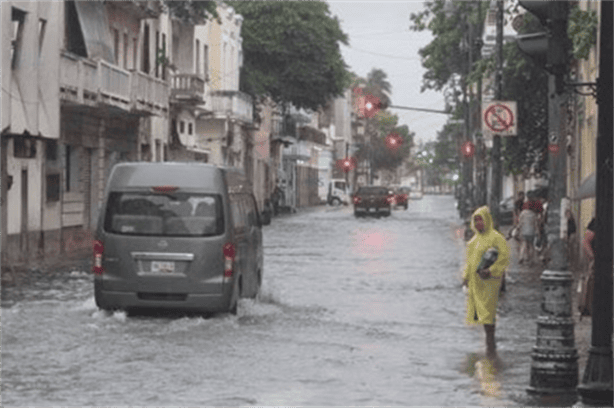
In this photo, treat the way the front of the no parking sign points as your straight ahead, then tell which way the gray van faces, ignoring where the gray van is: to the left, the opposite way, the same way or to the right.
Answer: the opposite way

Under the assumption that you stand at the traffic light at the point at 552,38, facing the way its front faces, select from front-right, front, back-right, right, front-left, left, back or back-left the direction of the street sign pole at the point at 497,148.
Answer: right

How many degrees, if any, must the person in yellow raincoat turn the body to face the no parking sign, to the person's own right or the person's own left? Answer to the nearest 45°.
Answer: approximately 135° to the person's own right

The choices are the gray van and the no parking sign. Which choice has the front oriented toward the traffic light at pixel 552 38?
the no parking sign

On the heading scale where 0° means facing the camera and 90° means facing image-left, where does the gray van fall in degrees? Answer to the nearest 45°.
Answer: approximately 180°

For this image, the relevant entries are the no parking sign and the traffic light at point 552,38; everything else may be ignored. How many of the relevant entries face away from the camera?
0

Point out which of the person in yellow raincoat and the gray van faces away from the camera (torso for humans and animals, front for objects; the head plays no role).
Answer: the gray van

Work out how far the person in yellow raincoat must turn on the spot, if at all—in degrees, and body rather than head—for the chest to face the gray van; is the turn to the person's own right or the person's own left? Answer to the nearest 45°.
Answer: approximately 45° to the person's own right
